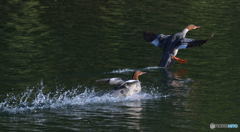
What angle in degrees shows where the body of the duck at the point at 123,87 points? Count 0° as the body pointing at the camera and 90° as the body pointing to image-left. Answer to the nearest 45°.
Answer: approximately 270°

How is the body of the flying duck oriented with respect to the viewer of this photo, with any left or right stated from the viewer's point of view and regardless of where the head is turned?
facing away from the viewer and to the right of the viewer
